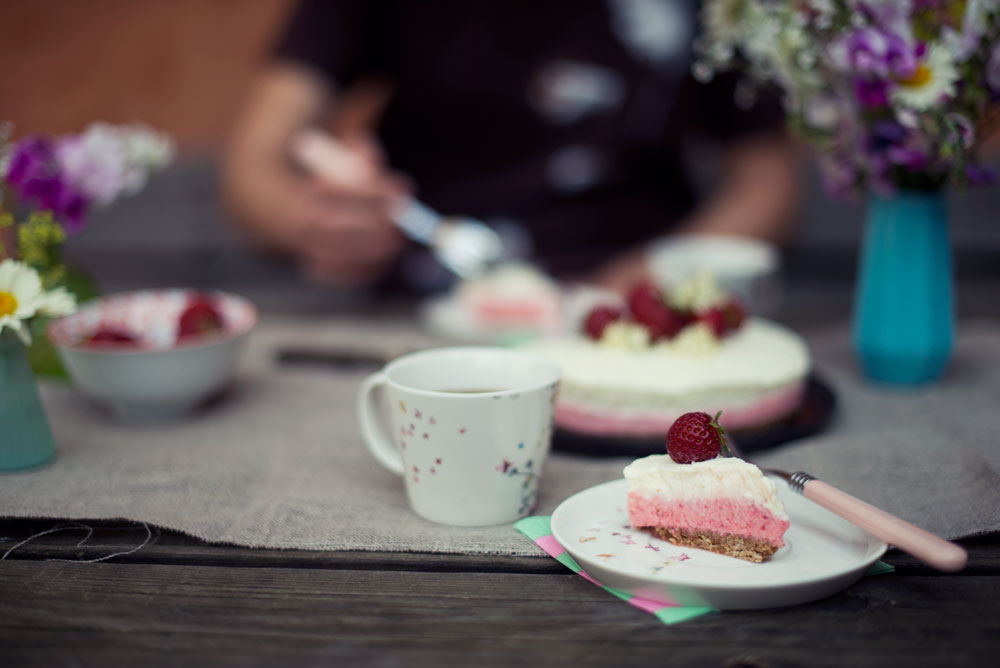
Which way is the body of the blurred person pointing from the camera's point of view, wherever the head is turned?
toward the camera

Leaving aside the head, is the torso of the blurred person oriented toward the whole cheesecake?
yes

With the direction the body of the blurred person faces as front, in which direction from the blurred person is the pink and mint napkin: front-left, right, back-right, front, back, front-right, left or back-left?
front

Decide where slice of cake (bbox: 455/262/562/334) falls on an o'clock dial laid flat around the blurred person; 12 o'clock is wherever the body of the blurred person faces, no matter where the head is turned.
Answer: The slice of cake is roughly at 12 o'clock from the blurred person.

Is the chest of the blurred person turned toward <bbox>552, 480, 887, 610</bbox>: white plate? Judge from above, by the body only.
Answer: yes

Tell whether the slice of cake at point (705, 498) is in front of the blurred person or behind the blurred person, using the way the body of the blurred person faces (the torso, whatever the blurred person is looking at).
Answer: in front

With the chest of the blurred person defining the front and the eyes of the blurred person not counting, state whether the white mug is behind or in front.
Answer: in front

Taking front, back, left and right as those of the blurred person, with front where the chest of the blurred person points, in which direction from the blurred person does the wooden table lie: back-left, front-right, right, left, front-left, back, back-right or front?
front
